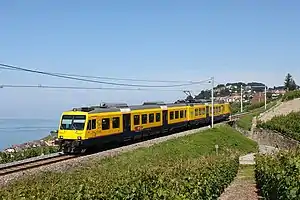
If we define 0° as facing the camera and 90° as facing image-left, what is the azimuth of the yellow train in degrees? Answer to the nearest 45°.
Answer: approximately 45°
